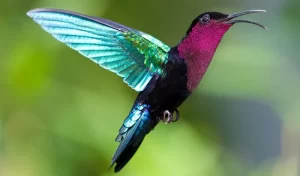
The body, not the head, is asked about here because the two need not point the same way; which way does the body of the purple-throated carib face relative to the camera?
to the viewer's right
